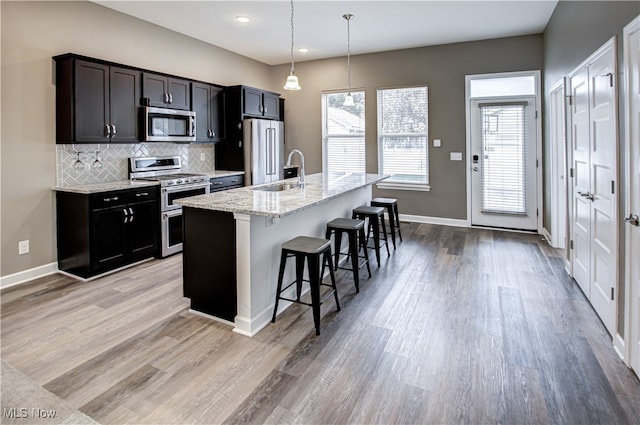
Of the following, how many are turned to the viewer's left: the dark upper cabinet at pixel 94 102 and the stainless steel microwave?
0

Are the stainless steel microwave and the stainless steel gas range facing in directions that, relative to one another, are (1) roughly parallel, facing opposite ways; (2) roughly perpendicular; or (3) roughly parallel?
roughly parallel

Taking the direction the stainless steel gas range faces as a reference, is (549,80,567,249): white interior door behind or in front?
in front

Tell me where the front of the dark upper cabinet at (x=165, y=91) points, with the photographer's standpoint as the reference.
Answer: facing the viewer and to the right of the viewer

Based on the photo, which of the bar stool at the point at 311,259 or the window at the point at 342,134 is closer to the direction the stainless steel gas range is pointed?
the bar stool

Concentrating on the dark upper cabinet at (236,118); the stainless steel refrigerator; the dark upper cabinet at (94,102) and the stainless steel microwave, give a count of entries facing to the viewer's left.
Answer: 0

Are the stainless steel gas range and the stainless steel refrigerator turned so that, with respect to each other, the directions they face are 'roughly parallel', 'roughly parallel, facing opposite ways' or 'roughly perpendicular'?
roughly parallel

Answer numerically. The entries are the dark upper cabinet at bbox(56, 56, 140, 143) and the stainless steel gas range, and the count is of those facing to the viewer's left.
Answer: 0

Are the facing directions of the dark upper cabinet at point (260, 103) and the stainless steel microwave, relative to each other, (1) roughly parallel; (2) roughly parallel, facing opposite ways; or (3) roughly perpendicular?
roughly parallel

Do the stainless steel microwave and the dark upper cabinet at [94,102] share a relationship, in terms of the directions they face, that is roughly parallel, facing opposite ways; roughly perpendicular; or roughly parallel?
roughly parallel

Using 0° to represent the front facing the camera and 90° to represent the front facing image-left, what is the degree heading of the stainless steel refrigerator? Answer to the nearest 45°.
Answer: approximately 315°
